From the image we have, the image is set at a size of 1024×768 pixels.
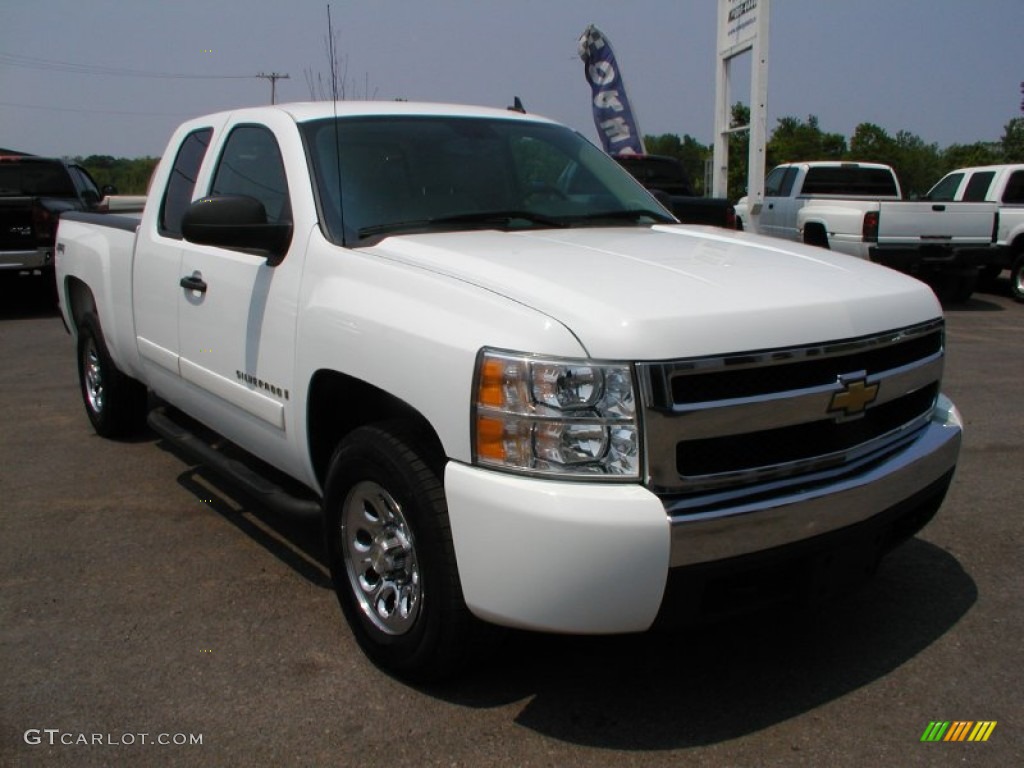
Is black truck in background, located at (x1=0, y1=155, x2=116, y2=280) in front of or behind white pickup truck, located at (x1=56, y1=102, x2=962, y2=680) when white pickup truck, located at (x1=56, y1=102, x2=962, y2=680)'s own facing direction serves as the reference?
behind

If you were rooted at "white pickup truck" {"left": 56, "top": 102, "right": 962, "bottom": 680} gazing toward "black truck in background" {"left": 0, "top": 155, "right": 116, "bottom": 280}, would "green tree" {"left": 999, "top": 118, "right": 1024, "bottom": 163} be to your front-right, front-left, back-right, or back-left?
front-right

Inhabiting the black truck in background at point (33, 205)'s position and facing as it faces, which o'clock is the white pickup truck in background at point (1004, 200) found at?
The white pickup truck in background is roughly at 2 o'clock from the black truck in background.

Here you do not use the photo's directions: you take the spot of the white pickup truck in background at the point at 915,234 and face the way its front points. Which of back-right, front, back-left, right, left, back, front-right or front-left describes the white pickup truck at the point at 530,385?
back-left

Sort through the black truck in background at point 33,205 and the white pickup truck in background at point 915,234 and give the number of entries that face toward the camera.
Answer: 0

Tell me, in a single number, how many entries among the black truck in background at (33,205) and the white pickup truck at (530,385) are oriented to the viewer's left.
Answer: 0

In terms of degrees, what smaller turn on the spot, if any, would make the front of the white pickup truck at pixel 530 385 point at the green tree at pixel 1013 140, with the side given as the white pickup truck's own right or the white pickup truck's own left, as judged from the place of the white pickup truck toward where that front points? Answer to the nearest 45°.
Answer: approximately 90° to the white pickup truck's own left

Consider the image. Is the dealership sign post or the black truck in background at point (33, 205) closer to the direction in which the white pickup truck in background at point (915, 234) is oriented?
the dealership sign post

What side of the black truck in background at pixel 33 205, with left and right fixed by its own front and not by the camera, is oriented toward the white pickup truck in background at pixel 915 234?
right

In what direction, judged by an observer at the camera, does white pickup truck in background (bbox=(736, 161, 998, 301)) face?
facing away from the viewer and to the left of the viewer

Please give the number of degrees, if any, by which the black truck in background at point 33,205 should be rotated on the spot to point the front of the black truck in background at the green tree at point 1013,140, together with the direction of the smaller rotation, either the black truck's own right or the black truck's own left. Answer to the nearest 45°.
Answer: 0° — it already faces it

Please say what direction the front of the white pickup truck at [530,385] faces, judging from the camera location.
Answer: facing the viewer and to the right of the viewer

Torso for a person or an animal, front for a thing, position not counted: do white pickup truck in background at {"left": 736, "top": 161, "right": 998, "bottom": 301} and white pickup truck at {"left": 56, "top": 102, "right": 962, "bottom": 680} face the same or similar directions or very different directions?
very different directions

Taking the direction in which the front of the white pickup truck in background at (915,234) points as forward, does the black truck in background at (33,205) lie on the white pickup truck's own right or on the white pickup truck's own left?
on the white pickup truck's own left

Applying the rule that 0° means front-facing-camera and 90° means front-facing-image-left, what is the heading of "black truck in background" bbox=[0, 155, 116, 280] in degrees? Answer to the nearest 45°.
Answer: approximately 225°

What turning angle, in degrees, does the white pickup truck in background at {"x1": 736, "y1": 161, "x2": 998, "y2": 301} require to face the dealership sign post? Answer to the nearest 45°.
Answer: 0° — it already faces it
